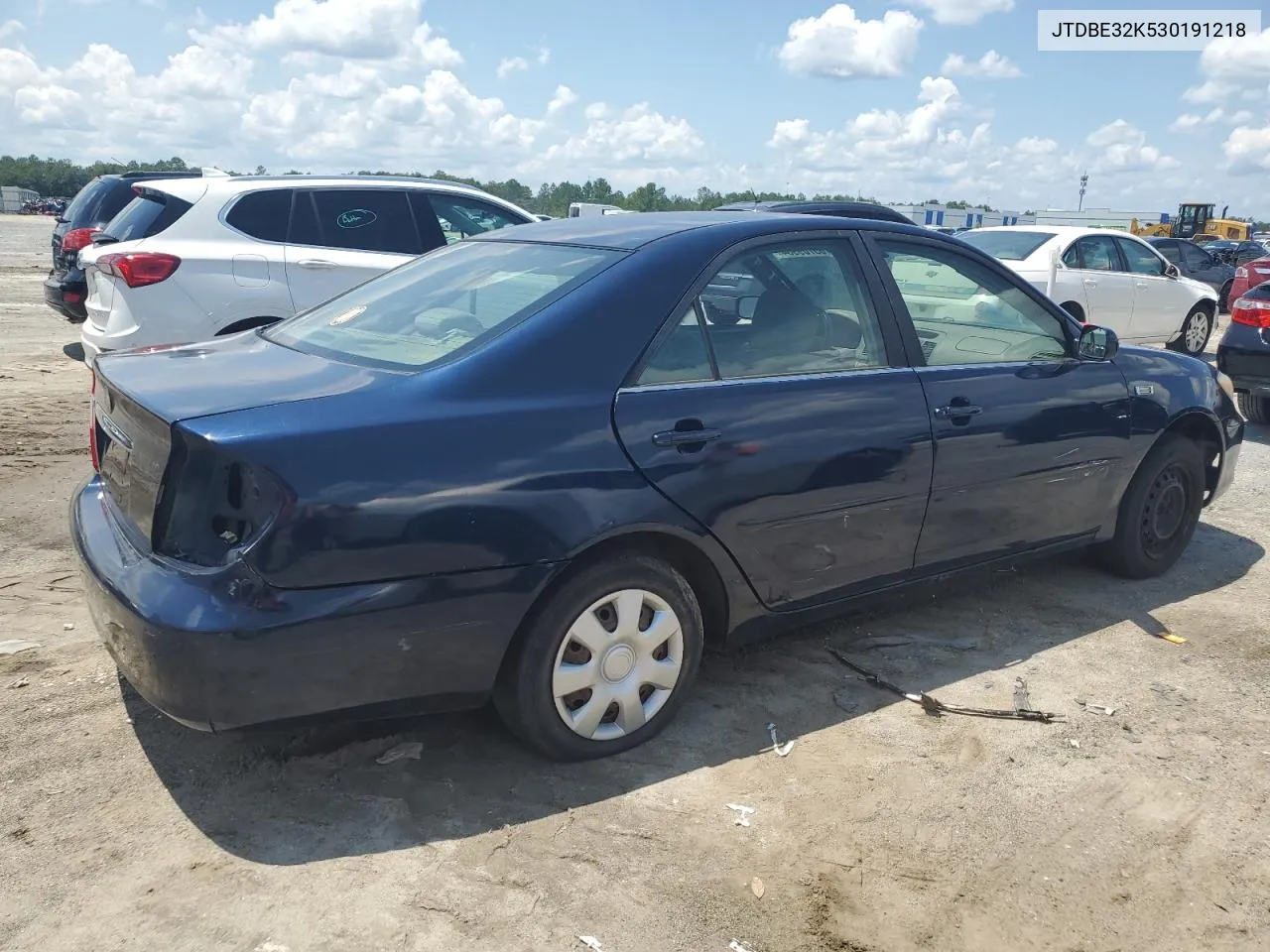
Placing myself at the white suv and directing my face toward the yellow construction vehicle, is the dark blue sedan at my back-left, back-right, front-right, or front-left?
back-right

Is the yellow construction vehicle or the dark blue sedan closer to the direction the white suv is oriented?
the yellow construction vehicle

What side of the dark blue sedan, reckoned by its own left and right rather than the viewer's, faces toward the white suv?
left

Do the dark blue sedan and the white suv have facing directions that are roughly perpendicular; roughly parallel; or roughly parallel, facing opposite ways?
roughly parallel

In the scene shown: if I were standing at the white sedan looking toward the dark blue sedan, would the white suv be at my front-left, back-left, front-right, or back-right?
front-right

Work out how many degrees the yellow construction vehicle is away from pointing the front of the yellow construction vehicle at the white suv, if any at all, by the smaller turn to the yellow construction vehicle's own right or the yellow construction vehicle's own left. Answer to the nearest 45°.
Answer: approximately 90° to the yellow construction vehicle's own left

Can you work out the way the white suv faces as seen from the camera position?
facing away from the viewer and to the right of the viewer

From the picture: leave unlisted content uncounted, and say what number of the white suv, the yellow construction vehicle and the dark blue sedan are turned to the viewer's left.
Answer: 1

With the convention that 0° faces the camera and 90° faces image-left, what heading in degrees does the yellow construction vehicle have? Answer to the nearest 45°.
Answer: approximately 90°

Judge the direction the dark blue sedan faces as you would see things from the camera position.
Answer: facing away from the viewer and to the right of the viewer

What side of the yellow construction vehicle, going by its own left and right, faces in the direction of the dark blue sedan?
left

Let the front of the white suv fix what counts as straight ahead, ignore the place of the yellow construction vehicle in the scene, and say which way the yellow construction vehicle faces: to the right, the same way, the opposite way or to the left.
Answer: to the left

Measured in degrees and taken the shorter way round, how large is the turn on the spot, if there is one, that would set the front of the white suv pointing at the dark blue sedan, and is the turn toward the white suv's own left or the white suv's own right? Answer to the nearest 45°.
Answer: approximately 135° to the white suv's own right

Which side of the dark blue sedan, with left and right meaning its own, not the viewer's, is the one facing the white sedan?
front

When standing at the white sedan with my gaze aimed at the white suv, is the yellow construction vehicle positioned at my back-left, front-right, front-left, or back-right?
back-right

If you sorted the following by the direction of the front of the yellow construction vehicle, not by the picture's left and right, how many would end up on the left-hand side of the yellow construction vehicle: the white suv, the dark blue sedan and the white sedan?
3

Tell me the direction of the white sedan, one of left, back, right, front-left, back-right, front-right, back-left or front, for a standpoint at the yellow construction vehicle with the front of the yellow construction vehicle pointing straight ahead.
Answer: left

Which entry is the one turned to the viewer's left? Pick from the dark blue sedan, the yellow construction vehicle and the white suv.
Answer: the yellow construction vehicle
